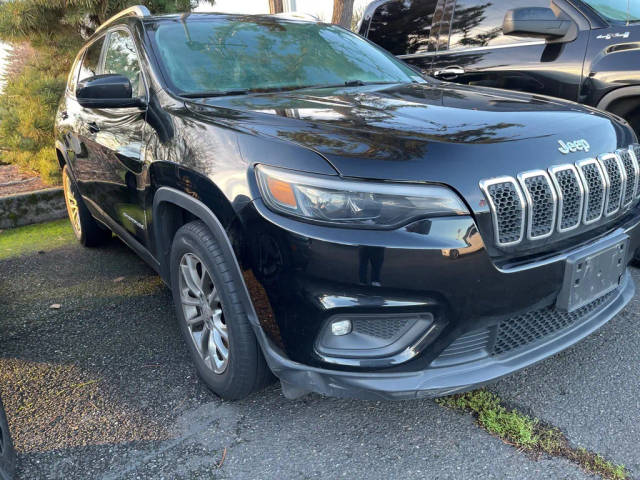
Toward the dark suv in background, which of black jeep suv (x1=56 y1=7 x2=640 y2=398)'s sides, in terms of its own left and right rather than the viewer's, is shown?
left

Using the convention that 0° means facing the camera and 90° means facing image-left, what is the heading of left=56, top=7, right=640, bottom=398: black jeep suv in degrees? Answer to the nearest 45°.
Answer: approximately 315°
